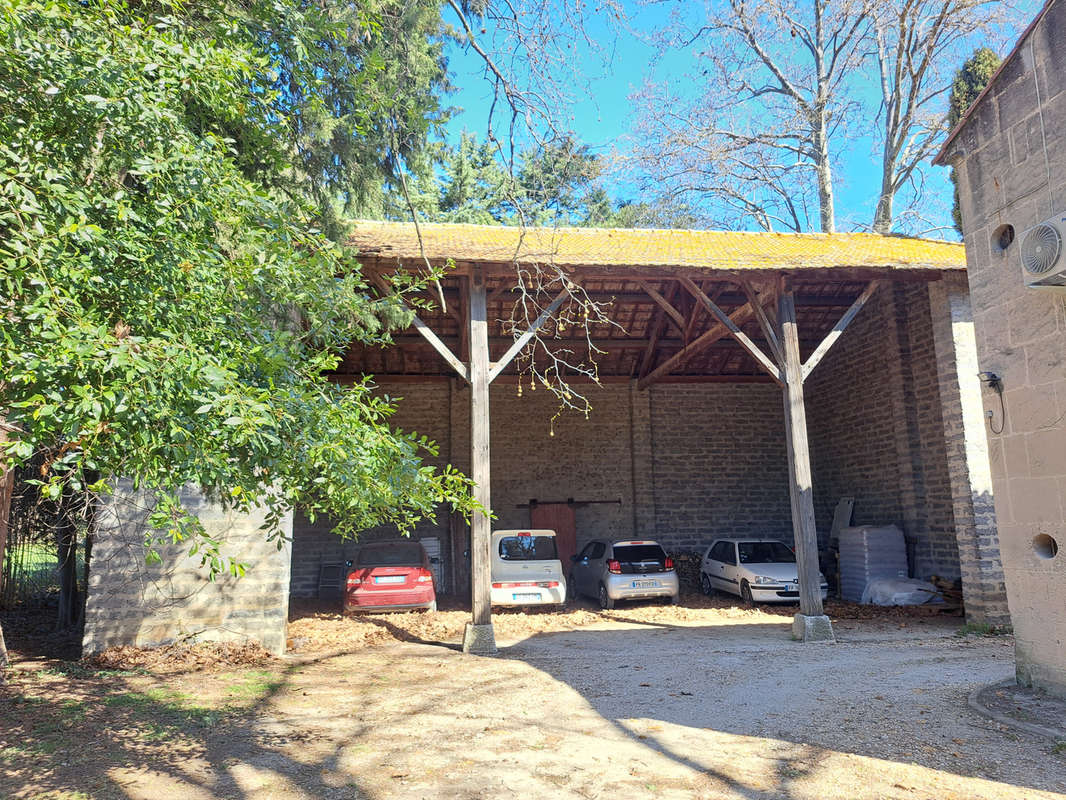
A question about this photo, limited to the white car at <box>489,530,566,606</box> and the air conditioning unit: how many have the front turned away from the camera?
1

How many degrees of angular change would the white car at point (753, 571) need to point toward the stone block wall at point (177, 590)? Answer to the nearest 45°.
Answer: approximately 90° to its right

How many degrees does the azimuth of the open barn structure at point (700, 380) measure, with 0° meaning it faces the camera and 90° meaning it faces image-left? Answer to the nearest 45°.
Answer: approximately 0°

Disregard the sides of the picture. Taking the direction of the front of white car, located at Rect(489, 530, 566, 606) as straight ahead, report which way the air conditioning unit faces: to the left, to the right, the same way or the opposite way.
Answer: to the left

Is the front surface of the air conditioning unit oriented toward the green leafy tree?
yes

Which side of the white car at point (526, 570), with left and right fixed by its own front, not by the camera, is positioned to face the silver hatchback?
right

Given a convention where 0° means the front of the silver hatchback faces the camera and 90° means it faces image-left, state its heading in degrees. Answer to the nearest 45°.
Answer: approximately 135°

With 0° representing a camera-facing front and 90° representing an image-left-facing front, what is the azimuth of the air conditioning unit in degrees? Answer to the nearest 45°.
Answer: approximately 45°

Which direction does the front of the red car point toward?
away from the camera

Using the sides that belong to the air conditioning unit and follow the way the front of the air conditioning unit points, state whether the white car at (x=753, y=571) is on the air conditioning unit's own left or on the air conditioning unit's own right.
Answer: on the air conditioning unit's own right

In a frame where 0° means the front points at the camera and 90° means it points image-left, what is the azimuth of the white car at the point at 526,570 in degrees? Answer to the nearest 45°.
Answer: approximately 180°

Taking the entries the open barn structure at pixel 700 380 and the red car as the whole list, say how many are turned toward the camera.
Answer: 1

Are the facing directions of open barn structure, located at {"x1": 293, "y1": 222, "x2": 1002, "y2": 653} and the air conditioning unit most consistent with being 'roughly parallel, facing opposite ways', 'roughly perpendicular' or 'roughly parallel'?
roughly perpendicular

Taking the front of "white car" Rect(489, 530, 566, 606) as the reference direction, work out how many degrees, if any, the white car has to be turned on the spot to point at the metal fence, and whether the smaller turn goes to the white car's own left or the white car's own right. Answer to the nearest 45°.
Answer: approximately 90° to the white car's own left

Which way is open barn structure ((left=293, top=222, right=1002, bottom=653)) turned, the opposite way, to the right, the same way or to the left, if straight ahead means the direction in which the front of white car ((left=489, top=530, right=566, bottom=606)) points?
the opposite way

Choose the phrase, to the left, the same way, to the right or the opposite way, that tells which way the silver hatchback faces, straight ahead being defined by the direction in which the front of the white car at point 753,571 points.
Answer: the opposite way
